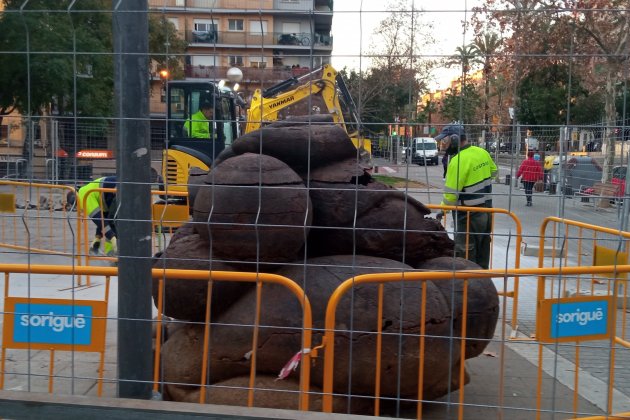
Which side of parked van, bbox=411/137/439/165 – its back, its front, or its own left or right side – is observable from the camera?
front

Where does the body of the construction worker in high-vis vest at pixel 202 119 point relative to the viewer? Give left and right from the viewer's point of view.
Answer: facing to the right of the viewer

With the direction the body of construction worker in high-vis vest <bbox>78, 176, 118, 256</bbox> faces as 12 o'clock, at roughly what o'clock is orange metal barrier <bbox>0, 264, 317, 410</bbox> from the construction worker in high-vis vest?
The orange metal barrier is roughly at 9 o'clock from the construction worker in high-vis vest.

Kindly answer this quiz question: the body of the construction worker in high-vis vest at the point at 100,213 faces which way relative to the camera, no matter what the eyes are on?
to the viewer's left

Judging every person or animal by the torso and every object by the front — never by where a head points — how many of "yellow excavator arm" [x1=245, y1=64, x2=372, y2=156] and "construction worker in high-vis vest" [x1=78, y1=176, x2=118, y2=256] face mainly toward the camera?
0

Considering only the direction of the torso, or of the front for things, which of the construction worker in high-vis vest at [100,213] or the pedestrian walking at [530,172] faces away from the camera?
the pedestrian walking

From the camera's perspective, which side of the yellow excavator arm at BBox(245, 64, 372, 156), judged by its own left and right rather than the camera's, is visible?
right

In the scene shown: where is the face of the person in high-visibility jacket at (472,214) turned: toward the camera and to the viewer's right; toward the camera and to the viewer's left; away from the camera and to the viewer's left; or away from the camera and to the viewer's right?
away from the camera and to the viewer's left

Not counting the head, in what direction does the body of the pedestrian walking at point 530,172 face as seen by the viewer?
away from the camera
